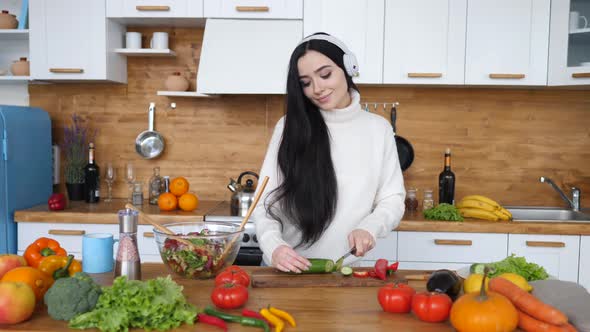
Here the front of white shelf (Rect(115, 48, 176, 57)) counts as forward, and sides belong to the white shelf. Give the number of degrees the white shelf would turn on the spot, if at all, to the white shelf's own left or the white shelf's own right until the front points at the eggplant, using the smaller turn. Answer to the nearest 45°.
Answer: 0° — it already faces it

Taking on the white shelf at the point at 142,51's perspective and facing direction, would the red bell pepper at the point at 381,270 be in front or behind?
in front

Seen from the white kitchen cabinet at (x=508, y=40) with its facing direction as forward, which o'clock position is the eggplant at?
The eggplant is roughly at 12 o'clock from the white kitchen cabinet.

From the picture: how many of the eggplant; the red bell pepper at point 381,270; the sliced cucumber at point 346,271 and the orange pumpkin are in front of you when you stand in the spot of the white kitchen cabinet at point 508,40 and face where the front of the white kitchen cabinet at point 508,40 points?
4
